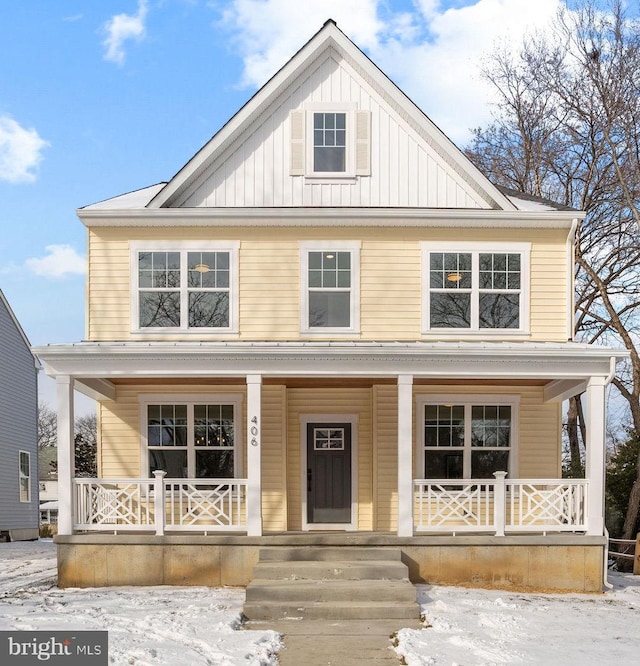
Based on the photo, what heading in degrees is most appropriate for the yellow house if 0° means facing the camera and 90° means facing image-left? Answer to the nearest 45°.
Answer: approximately 0°
